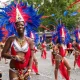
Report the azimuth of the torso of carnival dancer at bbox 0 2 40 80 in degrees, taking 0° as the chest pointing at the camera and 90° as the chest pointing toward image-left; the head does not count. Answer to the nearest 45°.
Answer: approximately 0°

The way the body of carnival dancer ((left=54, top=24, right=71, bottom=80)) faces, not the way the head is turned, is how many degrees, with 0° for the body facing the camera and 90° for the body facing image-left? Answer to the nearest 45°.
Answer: approximately 315°

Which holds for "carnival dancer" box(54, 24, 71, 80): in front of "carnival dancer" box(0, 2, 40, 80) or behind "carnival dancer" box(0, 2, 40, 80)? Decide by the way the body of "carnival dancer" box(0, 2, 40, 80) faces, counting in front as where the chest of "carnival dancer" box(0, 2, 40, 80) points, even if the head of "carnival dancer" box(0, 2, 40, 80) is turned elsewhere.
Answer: behind
